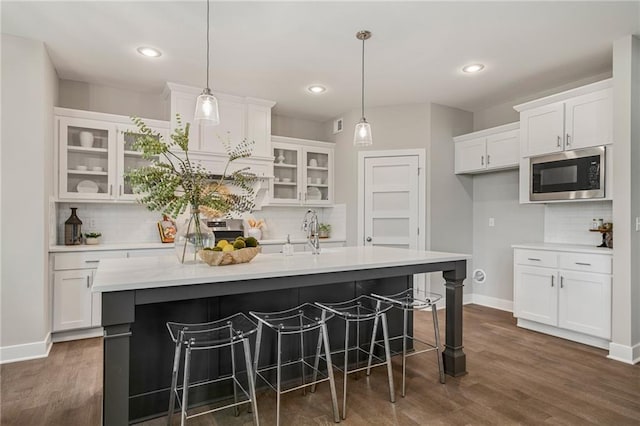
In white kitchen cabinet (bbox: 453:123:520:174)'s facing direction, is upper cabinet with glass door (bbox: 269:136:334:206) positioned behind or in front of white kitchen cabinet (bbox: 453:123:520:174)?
in front

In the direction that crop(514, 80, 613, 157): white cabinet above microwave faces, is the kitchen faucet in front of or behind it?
in front

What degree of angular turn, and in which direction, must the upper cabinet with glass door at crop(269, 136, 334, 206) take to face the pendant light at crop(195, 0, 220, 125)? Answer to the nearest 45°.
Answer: approximately 45° to its right

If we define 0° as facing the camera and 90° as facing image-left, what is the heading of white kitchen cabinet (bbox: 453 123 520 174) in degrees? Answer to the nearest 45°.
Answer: approximately 45°

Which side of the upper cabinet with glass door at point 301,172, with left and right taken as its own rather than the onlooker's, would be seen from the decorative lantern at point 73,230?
right

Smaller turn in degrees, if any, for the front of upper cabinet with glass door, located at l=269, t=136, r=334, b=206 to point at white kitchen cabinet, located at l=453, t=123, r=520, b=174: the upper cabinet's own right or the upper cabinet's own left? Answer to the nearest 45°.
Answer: approximately 45° to the upper cabinet's own left
